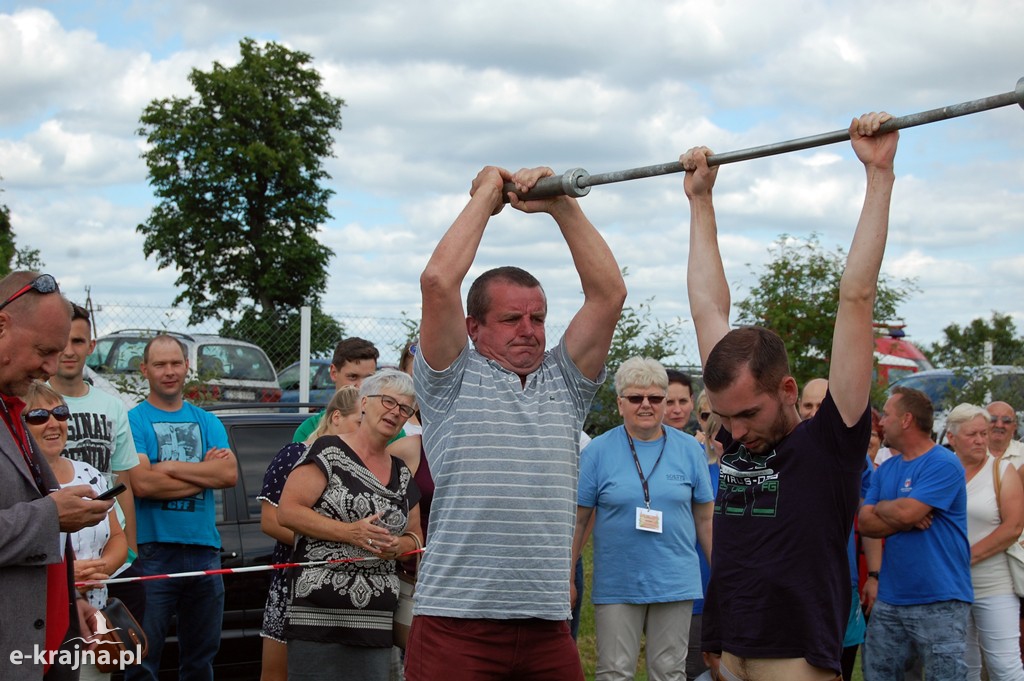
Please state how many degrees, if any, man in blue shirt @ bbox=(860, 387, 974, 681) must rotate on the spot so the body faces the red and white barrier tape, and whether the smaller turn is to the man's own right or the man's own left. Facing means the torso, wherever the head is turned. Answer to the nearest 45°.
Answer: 0° — they already face it

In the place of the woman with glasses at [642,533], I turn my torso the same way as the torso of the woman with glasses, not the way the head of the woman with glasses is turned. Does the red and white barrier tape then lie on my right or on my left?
on my right

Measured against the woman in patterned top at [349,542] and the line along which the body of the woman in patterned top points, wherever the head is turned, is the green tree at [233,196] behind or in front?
behind

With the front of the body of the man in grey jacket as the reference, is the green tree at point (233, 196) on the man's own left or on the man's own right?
on the man's own left

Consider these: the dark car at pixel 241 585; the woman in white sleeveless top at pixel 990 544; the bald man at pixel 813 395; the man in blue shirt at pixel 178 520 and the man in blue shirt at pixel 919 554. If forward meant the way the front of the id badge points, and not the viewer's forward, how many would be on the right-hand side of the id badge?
2

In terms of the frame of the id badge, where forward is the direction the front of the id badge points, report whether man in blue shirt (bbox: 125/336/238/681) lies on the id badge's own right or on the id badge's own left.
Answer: on the id badge's own right

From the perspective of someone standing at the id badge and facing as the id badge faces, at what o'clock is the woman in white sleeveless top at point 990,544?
The woman in white sleeveless top is roughly at 8 o'clock from the id badge.

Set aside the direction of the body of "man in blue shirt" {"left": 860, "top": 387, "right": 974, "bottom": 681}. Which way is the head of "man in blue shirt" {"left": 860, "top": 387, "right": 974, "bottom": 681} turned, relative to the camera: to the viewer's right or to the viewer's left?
to the viewer's left

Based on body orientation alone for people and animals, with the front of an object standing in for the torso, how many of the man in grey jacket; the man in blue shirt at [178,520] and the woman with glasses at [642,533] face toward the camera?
2

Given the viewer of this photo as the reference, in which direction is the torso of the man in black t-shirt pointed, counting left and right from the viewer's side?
facing the viewer and to the left of the viewer

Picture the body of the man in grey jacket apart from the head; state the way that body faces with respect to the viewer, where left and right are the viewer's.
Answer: facing to the right of the viewer

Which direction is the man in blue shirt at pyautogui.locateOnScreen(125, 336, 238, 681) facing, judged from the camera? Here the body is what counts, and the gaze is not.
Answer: toward the camera
